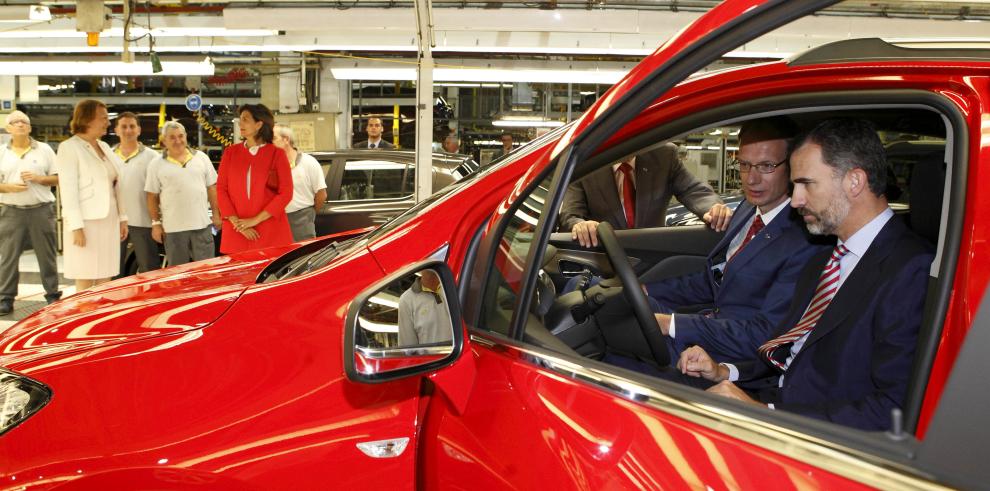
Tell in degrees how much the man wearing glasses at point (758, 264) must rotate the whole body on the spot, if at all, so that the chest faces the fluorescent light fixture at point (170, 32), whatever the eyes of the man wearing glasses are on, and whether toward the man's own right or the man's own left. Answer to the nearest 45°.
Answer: approximately 90° to the man's own right

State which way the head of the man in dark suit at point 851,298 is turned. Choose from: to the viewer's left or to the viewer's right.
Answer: to the viewer's left

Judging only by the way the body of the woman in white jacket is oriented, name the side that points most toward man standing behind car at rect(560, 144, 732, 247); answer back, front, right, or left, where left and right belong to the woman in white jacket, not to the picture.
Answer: front

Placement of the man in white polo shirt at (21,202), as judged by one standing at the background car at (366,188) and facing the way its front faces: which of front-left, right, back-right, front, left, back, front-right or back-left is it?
front

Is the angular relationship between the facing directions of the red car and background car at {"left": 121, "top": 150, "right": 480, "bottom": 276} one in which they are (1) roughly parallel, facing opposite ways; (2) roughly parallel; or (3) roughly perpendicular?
roughly parallel

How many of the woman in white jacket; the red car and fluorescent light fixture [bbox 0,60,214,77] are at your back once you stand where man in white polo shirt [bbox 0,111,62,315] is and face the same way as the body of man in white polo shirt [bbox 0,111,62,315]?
1

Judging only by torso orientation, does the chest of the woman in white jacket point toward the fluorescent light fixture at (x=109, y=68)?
no

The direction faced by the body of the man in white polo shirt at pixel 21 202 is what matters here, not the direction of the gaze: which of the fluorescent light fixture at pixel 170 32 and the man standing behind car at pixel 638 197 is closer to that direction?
the man standing behind car

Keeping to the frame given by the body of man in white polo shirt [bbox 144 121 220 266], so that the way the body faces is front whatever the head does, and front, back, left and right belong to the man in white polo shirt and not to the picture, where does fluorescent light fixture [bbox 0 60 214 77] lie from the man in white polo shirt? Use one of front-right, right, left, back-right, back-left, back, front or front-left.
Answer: back

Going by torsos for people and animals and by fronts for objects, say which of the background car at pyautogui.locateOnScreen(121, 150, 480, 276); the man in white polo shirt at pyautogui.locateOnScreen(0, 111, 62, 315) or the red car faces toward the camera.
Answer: the man in white polo shirt

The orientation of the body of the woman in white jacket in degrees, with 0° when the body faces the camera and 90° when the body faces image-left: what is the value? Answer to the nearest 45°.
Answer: approximately 315°

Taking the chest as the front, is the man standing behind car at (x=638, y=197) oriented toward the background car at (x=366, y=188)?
no

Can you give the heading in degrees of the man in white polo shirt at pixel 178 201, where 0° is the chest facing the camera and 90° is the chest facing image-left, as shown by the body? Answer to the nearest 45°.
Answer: approximately 0°

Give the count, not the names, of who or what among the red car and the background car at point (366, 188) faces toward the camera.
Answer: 0

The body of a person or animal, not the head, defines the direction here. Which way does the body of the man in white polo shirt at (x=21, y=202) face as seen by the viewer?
toward the camera

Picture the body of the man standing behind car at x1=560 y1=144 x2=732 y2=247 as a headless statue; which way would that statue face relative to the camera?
toward the camera
